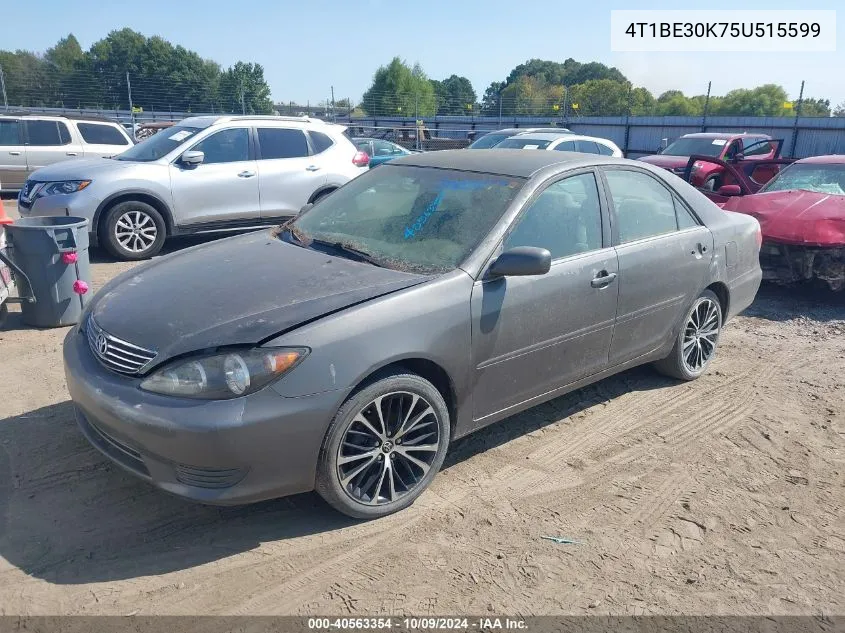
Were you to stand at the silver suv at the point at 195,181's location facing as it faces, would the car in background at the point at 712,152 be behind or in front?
behind

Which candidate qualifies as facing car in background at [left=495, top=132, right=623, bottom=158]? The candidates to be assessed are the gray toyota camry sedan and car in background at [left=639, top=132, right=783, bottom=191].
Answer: car in background at [left=639, top=132, right=783, bottom=191]

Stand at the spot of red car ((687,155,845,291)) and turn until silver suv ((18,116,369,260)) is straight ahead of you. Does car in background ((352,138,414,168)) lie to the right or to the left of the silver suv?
right

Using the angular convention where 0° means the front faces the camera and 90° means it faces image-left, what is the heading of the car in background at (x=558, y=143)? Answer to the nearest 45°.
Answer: approximately 45°

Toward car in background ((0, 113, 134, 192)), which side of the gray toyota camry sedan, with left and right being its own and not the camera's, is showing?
right

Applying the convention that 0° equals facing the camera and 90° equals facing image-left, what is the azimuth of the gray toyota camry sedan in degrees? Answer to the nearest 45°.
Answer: approximately 45°
